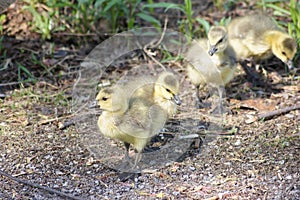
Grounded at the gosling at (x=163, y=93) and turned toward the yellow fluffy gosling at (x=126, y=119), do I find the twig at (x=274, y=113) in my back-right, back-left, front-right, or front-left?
back-left

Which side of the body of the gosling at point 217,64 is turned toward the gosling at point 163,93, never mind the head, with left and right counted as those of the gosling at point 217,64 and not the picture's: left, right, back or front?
right

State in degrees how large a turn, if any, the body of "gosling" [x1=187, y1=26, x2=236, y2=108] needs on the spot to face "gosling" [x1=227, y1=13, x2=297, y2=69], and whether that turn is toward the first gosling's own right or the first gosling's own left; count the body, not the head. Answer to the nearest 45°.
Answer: approximately 90° to the first gosling's own left

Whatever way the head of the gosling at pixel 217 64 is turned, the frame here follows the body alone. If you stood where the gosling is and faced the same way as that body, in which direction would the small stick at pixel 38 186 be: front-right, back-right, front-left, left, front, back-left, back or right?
right

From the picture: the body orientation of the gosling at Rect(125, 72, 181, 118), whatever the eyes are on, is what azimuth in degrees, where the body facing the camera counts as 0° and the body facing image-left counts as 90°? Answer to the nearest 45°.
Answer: approximately 315°
